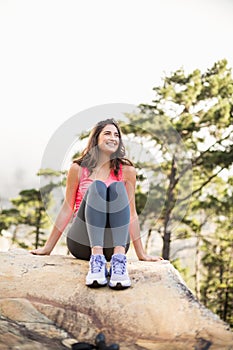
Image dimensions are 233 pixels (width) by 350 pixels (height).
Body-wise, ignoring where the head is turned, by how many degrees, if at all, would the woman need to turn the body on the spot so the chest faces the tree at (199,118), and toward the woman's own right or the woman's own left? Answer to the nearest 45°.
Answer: approximately 180°

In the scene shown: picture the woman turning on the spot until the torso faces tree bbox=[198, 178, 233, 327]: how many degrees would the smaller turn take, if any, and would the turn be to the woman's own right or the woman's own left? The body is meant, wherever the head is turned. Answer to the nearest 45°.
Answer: approximately 180°

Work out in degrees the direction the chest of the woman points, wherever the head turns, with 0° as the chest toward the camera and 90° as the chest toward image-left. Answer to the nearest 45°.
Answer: approximately 0°

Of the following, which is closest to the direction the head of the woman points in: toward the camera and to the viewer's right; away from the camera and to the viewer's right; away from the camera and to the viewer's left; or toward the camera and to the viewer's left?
toward the camera and to the viewer's right
